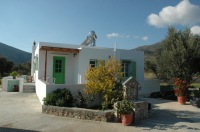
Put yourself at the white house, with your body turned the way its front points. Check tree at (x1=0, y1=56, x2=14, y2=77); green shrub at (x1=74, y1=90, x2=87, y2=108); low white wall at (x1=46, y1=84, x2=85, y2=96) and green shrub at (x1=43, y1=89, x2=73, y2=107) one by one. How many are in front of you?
3

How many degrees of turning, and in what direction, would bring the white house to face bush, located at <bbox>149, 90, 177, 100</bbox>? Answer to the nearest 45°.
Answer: approximately 90° to its left

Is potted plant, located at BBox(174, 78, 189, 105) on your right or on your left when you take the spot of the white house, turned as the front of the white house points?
on your left

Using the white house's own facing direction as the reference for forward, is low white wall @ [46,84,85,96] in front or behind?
in front

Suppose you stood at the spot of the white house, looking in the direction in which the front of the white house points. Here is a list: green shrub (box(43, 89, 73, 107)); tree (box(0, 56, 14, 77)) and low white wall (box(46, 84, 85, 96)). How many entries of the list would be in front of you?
2

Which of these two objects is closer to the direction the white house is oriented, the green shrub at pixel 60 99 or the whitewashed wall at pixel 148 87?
the green shrub

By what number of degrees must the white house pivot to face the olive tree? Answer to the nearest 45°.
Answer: approximately 90° to its left

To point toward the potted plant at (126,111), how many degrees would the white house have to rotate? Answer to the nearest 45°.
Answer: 0° — it already faces it

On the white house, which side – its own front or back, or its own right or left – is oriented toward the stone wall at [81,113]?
front

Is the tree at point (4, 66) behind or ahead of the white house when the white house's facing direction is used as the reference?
behind

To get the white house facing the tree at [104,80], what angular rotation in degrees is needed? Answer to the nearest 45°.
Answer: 0° — it already faces it

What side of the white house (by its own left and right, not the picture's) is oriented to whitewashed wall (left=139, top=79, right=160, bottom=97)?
left

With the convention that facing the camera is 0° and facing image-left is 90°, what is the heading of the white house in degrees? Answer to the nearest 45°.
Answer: approximately 0°
